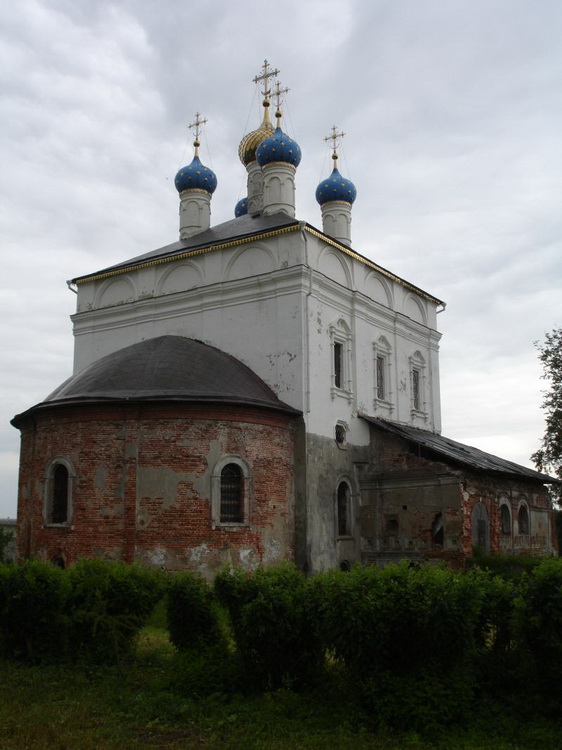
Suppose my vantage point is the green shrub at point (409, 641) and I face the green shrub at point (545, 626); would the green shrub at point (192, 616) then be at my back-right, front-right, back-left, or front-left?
back-left

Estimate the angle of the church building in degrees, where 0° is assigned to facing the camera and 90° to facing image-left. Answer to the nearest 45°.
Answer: approximately 225°

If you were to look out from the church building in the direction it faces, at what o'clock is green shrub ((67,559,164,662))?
The green shrub is roughly at 5 o'clock from the church building.

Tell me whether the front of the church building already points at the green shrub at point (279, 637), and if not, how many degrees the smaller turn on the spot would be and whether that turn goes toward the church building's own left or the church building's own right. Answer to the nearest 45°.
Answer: approximately 135° to the church building's own right

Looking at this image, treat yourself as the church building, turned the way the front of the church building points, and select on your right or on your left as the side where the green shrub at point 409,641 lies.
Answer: on your right

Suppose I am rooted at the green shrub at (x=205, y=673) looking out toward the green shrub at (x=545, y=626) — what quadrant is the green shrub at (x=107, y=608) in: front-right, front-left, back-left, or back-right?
back-left

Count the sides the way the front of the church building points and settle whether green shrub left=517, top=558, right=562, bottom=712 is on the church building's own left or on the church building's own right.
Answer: on the church building's own right

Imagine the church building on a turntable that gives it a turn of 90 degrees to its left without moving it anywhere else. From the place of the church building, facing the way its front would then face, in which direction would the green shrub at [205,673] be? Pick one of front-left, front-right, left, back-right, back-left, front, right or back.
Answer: back-left

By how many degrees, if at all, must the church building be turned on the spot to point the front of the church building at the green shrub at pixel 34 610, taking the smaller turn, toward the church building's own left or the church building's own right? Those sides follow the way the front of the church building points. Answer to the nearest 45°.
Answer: approximately 135° to the church building's own right
